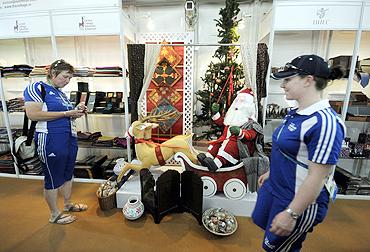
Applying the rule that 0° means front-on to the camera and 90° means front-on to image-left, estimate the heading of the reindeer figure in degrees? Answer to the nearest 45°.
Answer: approximately 90°

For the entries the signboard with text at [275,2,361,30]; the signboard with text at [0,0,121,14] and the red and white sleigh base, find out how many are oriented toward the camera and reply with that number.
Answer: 2

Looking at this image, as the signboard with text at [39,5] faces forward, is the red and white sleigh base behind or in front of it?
in front

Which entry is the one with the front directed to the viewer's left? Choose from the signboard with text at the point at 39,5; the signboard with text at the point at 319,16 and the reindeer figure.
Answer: the reindeer figure

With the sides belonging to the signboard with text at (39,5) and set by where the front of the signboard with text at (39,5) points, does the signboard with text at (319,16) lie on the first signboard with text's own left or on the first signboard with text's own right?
on the first signboard with text's own left

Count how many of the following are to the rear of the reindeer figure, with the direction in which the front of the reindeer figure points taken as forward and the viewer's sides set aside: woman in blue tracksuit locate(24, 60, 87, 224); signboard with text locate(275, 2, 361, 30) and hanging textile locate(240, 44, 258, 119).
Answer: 2

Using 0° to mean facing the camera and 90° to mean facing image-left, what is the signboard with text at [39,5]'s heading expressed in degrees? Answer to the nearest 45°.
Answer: approximately 0°

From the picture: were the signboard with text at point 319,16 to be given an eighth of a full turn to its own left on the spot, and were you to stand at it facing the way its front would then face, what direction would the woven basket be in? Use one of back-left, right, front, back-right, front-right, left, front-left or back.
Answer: right

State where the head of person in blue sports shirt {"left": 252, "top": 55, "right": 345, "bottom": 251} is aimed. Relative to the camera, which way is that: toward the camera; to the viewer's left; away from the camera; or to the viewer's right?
to the viewer's left

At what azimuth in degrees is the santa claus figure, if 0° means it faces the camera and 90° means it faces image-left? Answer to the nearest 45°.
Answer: approximately 45°

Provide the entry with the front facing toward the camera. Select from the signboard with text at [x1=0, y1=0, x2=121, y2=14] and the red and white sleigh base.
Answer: the signboard with text

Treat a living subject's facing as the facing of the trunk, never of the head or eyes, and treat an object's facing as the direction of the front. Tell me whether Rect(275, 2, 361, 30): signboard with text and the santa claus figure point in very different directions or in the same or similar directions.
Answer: same or similar directions

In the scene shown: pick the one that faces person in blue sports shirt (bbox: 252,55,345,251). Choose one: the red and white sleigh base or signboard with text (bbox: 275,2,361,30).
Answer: the signboard with text

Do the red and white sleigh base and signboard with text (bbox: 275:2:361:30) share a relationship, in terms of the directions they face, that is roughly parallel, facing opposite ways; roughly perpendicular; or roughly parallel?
roughly perpendicular

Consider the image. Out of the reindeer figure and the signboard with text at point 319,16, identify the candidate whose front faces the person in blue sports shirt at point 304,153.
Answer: the signboard with text

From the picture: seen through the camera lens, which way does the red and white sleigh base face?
facing to the left of the viewer

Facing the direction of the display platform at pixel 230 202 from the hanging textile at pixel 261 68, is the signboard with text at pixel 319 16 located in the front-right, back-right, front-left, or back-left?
back-left

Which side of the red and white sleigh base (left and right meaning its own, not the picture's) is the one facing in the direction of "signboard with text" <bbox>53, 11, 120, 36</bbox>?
front
